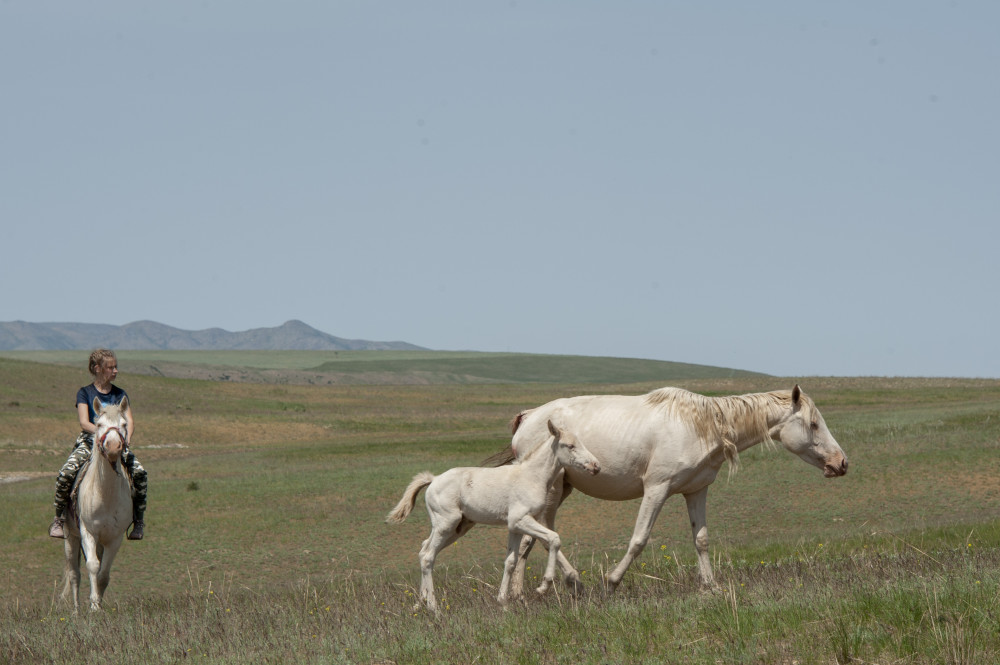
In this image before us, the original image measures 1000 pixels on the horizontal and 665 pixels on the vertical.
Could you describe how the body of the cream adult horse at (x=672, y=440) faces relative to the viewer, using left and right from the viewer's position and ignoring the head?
facing to the right of the viewer

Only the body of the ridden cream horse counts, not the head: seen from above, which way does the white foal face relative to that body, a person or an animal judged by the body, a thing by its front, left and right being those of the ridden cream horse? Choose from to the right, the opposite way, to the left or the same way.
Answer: to the left

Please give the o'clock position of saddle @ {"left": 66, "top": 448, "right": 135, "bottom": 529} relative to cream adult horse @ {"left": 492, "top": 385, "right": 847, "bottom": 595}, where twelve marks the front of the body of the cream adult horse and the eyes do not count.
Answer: The saddle is roughly at 6 o'clock from the cream adult horse.

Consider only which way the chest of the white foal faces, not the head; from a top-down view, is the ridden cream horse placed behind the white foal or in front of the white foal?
behind

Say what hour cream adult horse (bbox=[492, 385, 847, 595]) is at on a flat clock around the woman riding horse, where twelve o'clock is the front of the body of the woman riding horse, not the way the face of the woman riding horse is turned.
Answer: The cream adult horse is roughly at 10 o'clock from the woman riding horse.

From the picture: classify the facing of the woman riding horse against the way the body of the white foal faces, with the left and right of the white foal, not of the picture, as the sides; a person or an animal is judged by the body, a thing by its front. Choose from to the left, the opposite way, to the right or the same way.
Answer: to the right

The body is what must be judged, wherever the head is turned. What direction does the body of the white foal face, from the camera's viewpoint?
to the viewer's right

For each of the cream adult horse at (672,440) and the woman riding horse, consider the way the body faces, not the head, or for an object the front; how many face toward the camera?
1

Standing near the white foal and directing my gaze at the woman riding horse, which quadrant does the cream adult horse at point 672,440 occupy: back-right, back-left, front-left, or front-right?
back-right

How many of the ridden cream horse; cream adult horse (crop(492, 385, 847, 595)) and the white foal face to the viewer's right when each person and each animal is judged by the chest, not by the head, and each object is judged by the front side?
2

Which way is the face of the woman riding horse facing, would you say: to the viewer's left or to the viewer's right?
to the viewer's right

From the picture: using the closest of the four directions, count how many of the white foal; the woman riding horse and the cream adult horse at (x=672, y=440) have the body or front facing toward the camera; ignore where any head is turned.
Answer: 1

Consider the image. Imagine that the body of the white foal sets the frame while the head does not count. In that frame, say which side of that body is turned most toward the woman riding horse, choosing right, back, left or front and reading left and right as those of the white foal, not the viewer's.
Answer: back
